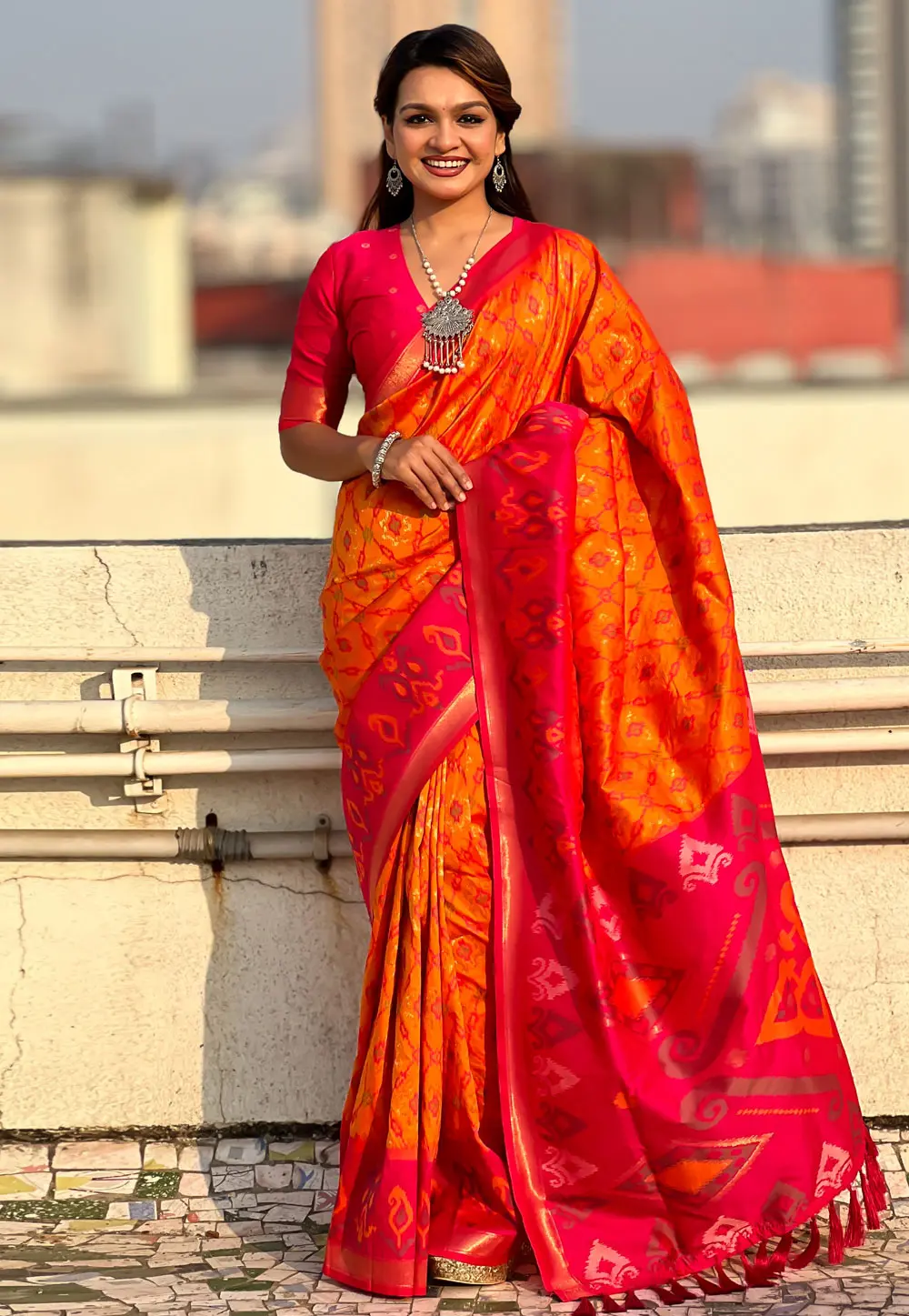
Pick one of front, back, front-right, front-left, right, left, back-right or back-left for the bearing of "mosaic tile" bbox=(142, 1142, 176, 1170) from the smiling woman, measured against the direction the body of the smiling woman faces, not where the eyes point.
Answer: back-right

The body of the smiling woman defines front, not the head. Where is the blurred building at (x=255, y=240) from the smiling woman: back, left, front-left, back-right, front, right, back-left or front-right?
back

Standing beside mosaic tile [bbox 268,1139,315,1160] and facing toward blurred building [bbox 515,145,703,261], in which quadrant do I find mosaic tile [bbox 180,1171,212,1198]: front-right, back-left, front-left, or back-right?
back-left

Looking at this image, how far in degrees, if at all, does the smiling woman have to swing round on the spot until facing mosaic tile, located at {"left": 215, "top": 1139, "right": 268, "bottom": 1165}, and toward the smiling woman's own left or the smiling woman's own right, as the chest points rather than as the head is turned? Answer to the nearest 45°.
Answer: approximately 135° to the smiling woman's own right

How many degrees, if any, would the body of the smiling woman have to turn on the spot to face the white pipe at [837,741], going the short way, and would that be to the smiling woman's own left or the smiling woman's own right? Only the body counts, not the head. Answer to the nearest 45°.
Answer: approximately 135° to the smiling woman's own left

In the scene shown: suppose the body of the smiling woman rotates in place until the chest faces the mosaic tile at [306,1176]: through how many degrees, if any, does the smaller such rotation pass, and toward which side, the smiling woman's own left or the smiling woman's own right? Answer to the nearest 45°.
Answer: approximately 135° to the smiling woman's own right

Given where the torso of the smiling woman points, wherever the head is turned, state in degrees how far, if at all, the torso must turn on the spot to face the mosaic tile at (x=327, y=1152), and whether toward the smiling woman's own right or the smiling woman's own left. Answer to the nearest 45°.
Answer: approximately 135° to the smiling woman's own right

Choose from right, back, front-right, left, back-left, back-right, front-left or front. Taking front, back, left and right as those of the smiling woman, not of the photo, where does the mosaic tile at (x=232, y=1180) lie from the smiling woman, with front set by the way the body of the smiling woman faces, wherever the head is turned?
back-right

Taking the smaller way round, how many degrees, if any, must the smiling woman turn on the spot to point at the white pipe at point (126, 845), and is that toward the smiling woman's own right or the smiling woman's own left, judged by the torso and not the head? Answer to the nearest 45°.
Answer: approximately 135° to the smiling woman's own right

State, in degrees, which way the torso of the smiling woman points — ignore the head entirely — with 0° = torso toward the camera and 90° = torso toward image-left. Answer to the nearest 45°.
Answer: approximately 0°
